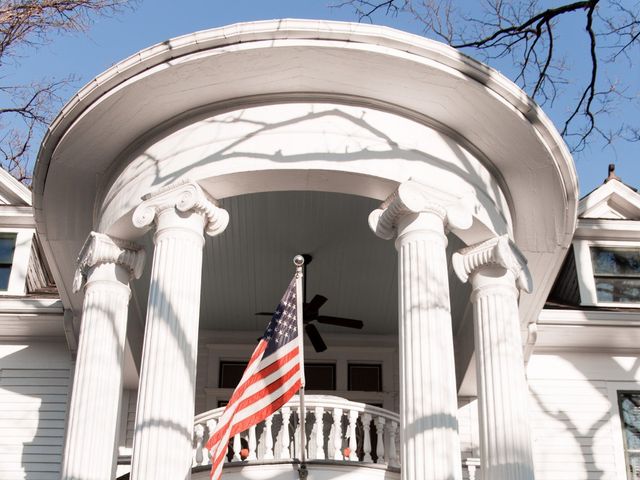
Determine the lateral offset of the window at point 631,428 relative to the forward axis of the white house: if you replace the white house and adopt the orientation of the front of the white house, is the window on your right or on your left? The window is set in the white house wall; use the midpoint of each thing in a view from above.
on your left

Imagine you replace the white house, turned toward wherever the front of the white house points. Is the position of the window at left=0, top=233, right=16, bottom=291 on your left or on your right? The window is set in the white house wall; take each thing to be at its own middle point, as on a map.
on your right

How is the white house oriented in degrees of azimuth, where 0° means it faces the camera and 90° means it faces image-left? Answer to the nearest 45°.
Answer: approximately 0°
